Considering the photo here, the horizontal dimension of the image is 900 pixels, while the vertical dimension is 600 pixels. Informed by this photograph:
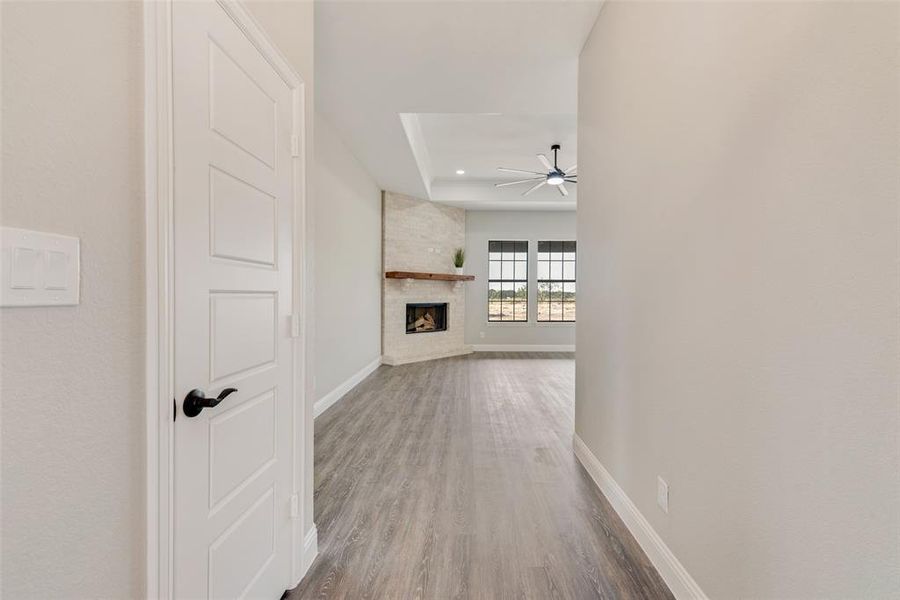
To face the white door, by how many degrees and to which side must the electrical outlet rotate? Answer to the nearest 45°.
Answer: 0° — it already faces it

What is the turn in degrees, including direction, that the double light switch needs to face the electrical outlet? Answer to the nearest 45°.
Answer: approximately 45° to its left

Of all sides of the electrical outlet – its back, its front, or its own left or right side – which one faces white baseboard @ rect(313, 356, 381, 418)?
right

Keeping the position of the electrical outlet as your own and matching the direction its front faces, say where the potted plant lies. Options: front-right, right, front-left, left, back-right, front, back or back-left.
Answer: right

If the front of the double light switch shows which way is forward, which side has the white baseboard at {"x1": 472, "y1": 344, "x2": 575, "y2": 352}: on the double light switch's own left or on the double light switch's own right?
on the double light switch's own left

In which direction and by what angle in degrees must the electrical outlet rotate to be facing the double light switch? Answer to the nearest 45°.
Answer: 0° — it already faces it

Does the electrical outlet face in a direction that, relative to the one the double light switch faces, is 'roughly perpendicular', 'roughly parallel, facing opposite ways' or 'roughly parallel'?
roughly parallel, facing opposite ways

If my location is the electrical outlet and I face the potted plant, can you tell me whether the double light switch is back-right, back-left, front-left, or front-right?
back-left

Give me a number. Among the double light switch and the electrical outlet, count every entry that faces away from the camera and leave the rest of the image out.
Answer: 0

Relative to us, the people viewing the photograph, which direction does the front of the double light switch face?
facing the viewer and to the right of the viewer

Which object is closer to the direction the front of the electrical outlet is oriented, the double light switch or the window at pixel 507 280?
the double light switch

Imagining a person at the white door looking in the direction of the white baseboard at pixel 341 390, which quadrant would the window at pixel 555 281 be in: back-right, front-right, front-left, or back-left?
front-right

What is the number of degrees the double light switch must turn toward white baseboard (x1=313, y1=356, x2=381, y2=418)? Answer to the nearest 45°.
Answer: approximately 90° to its left

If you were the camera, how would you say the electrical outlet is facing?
facing the viewer and to the left of the viewer

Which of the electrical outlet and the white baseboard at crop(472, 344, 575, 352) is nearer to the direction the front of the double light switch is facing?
the electrical outlet

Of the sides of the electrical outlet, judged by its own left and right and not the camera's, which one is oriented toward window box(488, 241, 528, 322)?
right

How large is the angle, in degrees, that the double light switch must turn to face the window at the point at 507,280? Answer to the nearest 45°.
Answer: approximately 90° to its left
